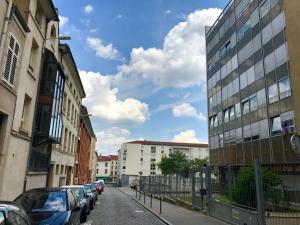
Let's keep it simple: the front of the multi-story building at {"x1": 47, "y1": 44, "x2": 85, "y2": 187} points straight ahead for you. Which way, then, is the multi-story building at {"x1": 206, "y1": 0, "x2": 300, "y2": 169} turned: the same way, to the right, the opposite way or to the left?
the opposite way

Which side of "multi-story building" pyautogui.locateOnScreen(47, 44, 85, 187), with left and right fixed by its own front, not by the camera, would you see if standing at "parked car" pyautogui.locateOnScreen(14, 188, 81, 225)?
right

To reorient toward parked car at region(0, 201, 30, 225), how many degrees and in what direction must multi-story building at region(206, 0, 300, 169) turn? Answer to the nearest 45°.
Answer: approximately 45° to its left

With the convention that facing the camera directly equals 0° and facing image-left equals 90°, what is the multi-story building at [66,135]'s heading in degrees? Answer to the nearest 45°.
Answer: approximately 270°

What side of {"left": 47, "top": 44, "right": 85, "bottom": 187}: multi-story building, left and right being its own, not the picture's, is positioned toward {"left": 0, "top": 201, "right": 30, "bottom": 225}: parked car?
right

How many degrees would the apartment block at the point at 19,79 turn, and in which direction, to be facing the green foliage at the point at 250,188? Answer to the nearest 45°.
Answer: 0° — it already faces it

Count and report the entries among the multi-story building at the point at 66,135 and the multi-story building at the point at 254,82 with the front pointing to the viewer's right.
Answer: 1

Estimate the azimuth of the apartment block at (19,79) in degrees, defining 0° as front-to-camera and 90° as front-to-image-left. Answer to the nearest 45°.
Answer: approximately 315°

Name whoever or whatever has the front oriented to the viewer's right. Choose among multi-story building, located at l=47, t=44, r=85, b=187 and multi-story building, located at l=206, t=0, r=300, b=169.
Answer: multi-story building, located at l=47, t=44, r=85, b=187

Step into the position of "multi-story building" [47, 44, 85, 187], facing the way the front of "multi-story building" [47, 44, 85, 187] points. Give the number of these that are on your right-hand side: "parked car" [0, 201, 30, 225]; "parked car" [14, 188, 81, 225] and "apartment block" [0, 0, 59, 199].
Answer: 3
